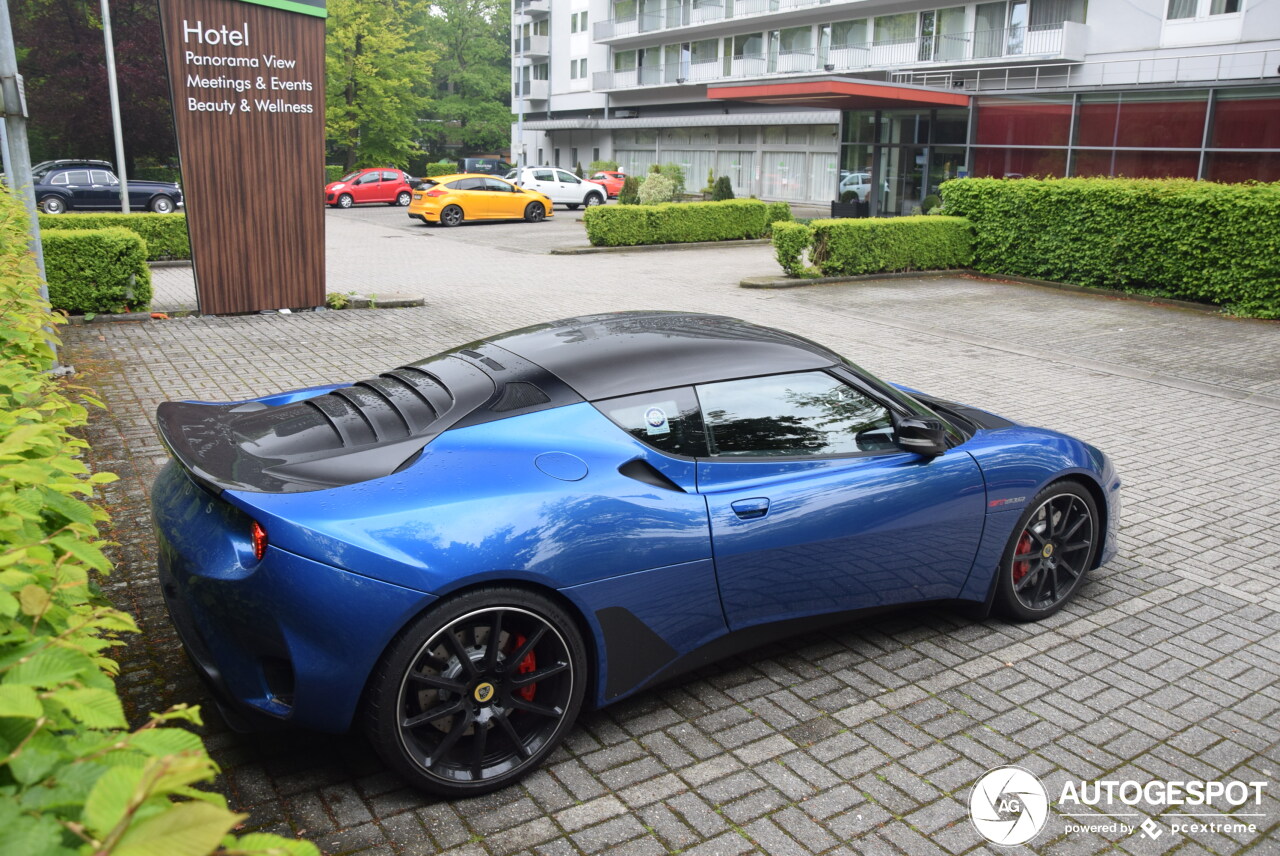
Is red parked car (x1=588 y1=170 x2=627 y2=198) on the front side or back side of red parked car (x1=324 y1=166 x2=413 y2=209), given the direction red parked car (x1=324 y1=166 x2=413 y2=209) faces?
on the back side

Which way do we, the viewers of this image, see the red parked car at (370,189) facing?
facing to the left of the viewer

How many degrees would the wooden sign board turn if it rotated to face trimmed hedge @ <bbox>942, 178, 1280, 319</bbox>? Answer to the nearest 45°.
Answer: approximately 90° to its left

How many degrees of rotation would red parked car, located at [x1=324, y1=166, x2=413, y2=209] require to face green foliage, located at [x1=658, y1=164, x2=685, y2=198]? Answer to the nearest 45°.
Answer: approximately 135° to its left

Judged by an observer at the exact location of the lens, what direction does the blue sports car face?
facing away from the viewer and to the right of the viewer

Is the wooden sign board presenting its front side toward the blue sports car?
yes

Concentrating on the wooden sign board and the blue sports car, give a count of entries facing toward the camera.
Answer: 1

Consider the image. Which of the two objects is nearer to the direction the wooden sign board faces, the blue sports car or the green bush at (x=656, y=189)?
the blue sports car

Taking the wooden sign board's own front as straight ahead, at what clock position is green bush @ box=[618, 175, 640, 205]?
The green bush is roughly at 7 o'clock from the wooden sign board.
